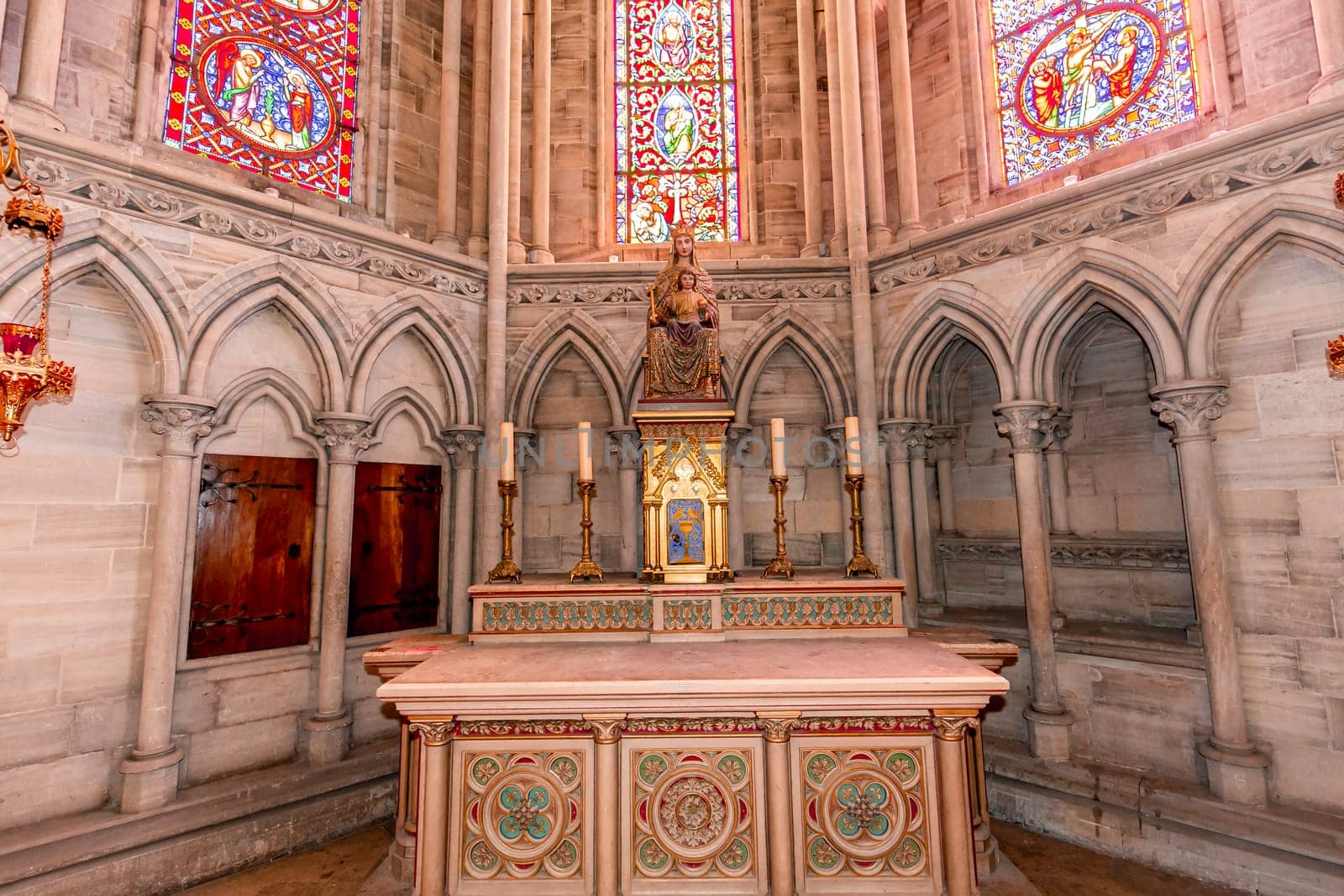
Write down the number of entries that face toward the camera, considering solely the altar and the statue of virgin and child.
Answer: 2

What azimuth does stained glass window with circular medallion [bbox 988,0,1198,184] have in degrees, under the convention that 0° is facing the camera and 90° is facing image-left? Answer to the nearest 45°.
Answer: approximately 45°

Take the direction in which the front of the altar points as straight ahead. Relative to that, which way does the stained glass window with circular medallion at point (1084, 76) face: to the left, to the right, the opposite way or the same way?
to the right

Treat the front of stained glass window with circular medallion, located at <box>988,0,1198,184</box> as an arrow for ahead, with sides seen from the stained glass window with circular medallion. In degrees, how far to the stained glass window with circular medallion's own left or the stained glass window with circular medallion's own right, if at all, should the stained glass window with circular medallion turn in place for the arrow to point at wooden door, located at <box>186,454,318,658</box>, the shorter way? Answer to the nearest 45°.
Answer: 0° — it already faces it

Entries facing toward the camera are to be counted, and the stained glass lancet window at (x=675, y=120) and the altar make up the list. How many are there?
2

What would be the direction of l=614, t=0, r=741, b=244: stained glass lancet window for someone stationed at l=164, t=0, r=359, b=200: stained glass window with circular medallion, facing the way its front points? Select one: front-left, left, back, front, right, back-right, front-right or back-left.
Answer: front-left

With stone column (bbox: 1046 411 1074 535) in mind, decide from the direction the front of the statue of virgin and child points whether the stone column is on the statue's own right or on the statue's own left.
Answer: on the statue's own left
